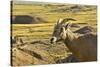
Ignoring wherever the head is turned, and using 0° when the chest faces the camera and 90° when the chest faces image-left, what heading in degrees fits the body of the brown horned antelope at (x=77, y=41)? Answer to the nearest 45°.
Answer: approximately 90°
